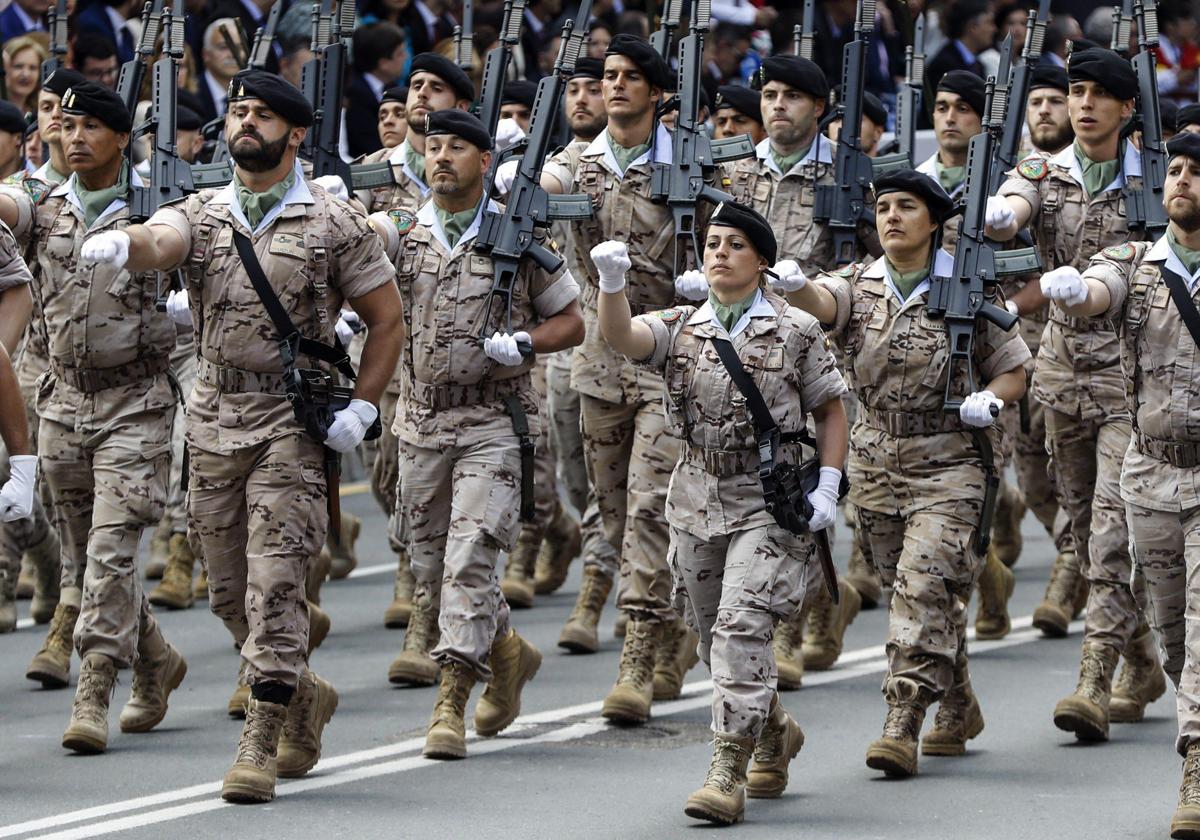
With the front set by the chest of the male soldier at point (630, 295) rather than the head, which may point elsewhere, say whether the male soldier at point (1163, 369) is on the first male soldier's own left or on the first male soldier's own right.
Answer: on the first male soldier's own left

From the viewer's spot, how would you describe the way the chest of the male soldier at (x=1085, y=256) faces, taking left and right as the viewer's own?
facing the viewer and to the left of the viewer

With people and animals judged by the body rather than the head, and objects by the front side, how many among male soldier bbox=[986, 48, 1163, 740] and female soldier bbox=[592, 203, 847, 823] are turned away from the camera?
0

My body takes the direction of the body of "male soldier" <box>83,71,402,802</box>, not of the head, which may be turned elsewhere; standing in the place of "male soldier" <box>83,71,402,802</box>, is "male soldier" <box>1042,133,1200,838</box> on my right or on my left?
on my left

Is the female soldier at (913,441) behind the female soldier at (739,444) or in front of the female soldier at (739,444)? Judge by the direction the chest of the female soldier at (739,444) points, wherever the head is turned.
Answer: behind

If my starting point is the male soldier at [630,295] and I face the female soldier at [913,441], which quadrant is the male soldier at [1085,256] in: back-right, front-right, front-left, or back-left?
front-left

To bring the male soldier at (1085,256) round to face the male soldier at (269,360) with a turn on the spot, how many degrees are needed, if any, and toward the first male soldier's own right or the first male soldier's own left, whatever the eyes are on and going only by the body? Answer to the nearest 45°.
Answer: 0° — they already face them

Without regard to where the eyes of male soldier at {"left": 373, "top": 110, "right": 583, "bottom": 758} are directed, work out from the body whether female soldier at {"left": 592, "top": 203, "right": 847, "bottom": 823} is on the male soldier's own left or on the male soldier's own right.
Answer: on the male soldier's own left

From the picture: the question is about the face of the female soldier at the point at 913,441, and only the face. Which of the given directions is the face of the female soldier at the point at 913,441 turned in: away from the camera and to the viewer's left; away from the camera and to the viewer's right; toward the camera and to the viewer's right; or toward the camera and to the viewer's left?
toward the camera and to the viewer's left

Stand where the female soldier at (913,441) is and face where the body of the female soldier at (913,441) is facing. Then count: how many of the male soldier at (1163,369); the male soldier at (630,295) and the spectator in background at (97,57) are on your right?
2
